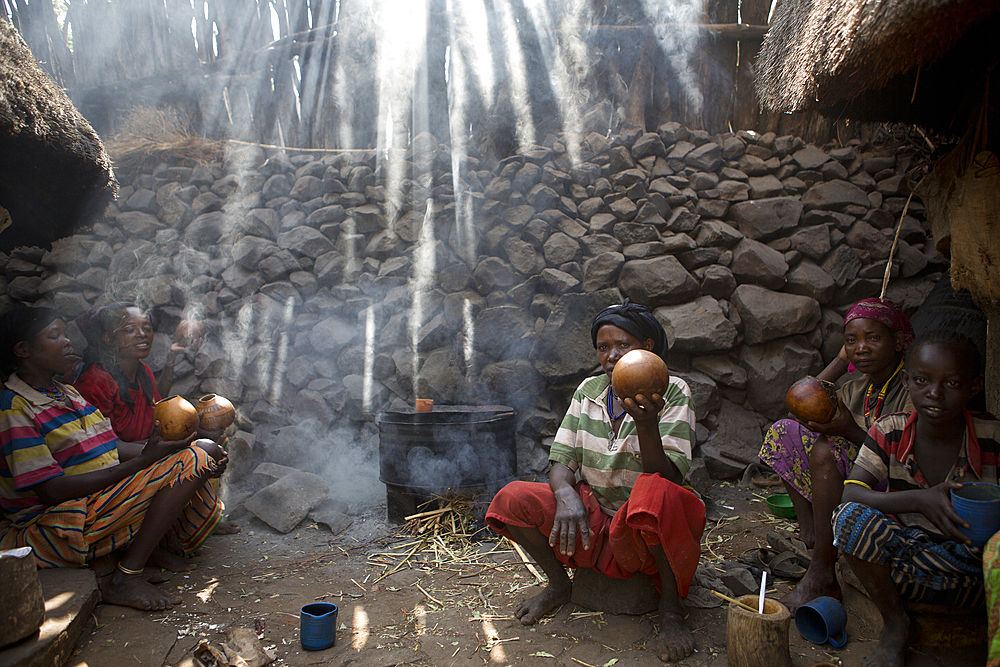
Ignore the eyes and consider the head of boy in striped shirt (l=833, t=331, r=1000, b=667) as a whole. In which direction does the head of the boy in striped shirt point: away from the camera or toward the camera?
toward the camera

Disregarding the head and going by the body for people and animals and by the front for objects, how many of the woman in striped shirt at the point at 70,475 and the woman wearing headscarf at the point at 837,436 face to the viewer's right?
1

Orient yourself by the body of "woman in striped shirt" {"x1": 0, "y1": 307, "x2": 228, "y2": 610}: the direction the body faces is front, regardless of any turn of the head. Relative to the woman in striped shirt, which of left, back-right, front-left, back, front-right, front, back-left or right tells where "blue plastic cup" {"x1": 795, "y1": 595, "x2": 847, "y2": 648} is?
front-right

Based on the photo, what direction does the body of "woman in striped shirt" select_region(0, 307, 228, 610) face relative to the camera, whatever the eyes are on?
to the viewer's right

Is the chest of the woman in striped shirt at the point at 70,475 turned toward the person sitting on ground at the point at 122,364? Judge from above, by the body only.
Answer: no

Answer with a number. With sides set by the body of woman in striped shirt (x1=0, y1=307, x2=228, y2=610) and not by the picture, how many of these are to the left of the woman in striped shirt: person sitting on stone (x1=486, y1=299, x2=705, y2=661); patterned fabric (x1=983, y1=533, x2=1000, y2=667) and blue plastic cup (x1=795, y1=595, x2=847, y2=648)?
0

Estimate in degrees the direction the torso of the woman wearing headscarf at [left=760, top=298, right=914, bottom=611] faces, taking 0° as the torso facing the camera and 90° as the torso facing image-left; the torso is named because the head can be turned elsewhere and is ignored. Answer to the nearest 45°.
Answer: approximately 45°

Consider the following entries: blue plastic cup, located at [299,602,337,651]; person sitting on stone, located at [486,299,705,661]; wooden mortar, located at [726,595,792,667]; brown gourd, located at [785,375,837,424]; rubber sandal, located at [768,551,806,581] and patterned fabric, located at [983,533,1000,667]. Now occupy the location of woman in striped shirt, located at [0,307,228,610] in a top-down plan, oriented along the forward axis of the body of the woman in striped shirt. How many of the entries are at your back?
0

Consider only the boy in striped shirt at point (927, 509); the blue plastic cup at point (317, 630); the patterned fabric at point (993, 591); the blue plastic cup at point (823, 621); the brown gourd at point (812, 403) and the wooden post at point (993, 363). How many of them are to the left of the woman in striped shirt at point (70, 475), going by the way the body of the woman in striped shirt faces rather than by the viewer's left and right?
0

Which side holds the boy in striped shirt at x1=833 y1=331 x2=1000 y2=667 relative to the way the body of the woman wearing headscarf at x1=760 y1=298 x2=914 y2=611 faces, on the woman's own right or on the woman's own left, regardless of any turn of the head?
on the woman's own left

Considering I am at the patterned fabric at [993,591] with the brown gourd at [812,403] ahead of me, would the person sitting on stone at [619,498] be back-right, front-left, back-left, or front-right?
front-left

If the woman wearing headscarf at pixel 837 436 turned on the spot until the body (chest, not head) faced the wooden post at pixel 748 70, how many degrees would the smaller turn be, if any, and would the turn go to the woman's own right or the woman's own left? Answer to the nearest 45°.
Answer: approximately 135° to the woman's own right

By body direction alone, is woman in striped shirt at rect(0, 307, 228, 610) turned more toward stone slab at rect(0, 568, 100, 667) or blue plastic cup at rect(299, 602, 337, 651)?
the blue plastic cup

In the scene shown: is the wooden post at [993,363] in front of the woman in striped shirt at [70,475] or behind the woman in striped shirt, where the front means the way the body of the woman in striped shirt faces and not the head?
in front
